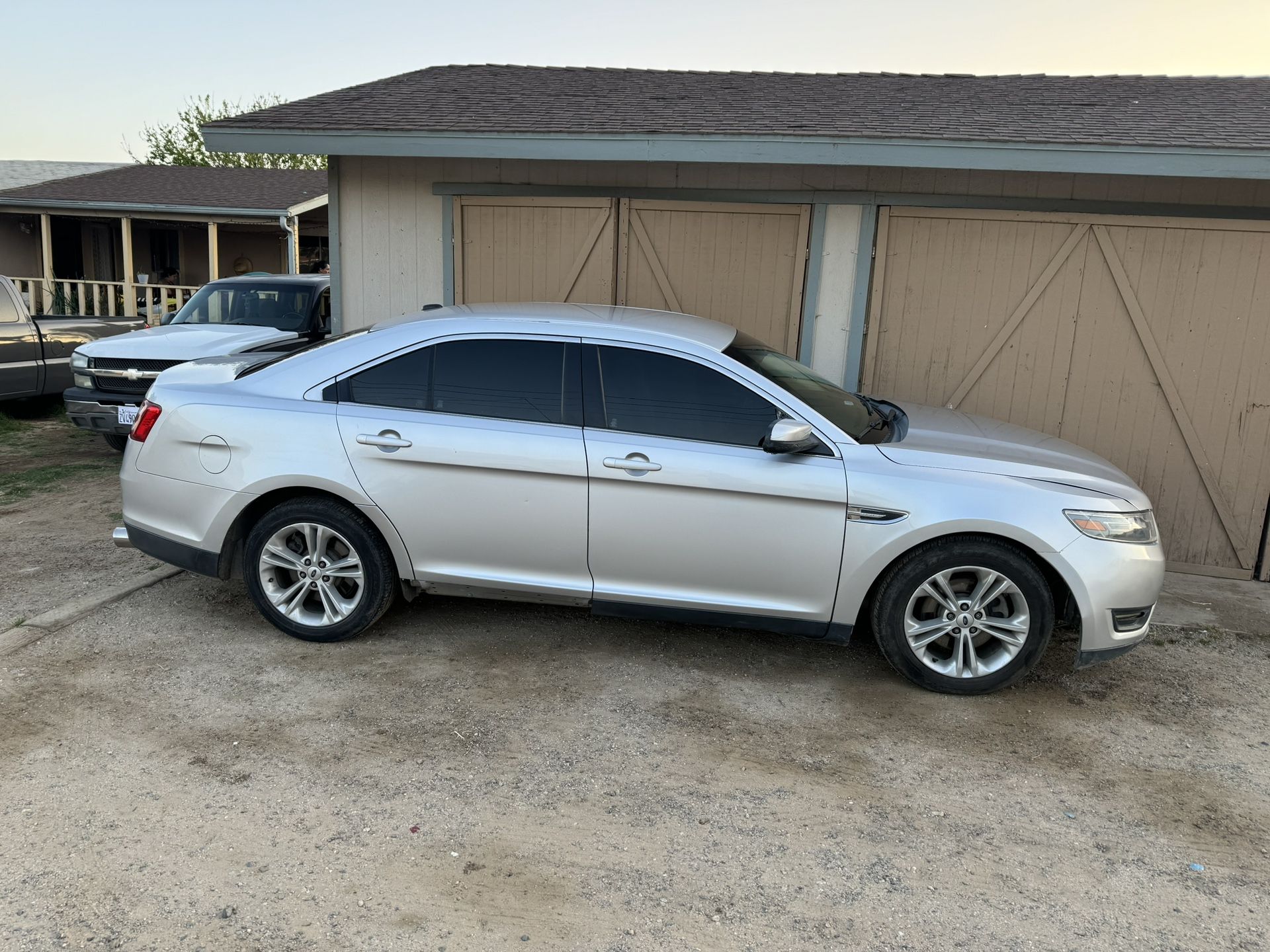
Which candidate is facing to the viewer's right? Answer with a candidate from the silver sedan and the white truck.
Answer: the silver sedan

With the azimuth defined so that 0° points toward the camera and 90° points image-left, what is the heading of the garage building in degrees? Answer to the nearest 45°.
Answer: approximately 0°

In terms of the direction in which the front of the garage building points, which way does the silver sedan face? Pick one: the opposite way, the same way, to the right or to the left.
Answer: to the left

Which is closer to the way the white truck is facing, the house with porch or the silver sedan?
the silver sedan

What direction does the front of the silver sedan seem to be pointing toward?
to the viewer's right

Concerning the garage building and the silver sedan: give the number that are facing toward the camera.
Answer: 1

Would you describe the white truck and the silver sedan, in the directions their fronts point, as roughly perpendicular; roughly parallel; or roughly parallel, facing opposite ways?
roughly perpendicular

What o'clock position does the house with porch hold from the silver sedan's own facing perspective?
The house with porch is roughly at 8 o'clock from the silver sedan.

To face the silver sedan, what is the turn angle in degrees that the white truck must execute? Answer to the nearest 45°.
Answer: approximately 45° to its left

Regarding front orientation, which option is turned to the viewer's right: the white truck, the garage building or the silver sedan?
the silver sedan

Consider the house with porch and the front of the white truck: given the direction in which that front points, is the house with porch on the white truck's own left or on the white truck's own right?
on the white truck's own right

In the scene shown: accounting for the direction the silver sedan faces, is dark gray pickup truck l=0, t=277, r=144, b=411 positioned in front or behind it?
behind
